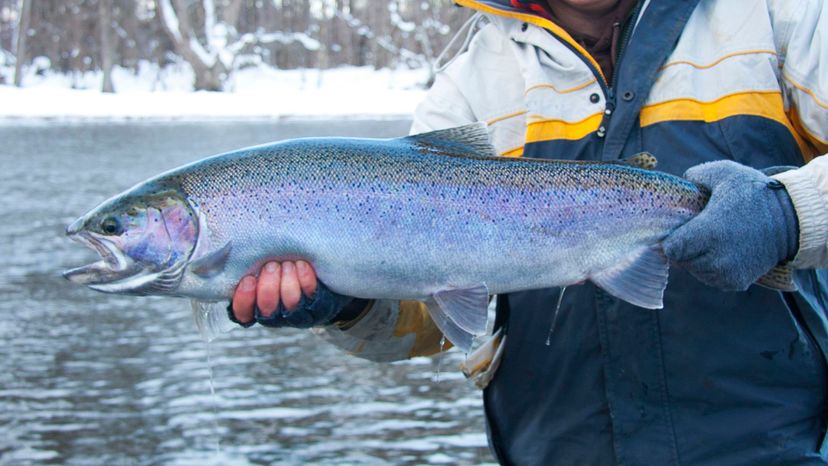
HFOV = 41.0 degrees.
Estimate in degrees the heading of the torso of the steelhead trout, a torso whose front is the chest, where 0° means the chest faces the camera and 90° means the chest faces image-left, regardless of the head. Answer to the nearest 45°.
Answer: approximately 90°

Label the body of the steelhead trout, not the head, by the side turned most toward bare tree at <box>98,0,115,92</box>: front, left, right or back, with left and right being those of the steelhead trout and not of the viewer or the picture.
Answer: right

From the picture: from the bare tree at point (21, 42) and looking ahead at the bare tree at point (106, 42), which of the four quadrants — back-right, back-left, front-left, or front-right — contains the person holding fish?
front-right

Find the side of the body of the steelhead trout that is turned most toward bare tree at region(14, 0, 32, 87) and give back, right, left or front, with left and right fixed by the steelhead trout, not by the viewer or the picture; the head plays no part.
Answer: right
